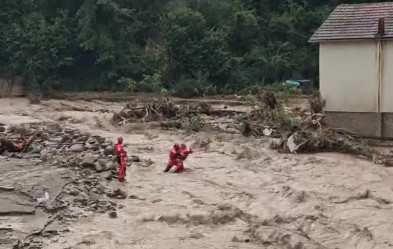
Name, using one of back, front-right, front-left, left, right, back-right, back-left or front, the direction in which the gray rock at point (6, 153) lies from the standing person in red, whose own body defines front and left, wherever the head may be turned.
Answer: back-left

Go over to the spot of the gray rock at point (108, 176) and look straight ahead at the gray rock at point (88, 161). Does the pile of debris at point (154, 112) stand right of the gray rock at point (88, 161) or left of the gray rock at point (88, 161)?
right

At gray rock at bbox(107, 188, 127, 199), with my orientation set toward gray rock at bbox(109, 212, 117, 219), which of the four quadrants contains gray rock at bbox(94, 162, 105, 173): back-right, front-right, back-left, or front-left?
back-right

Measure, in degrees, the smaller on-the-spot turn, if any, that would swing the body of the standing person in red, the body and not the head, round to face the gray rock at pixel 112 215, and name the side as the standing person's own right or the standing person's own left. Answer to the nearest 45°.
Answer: approximately 90° to the standing person's own right

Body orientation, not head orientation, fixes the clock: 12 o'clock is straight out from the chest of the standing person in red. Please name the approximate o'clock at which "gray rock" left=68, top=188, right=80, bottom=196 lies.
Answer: The gray rock is roughly at 4 o'clock from the standing person in red.

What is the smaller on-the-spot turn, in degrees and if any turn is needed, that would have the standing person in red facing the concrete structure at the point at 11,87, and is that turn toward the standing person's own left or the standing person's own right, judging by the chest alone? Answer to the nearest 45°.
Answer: approximately 90° to the standing person's own left

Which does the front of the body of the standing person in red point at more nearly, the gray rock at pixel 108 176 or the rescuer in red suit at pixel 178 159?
the rescuer in red suit

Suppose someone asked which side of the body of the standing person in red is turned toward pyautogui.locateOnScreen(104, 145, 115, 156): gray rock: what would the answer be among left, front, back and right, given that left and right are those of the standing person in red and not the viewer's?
left

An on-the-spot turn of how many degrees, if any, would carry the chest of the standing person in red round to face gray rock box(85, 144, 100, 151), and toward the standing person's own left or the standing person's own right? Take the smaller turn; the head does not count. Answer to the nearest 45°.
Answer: approximately 90° to the standing person's own left

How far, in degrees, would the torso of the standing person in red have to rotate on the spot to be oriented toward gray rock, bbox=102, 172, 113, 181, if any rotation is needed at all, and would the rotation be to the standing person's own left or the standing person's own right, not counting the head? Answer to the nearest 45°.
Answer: approximately 135° to the standing person's own right

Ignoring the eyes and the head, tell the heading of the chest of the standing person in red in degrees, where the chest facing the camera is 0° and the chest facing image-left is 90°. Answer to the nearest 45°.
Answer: approximately 270°

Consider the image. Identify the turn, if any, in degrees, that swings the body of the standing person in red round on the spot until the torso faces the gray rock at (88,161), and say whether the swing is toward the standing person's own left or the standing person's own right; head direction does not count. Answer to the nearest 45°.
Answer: approximately 135° to the standing person's own left
